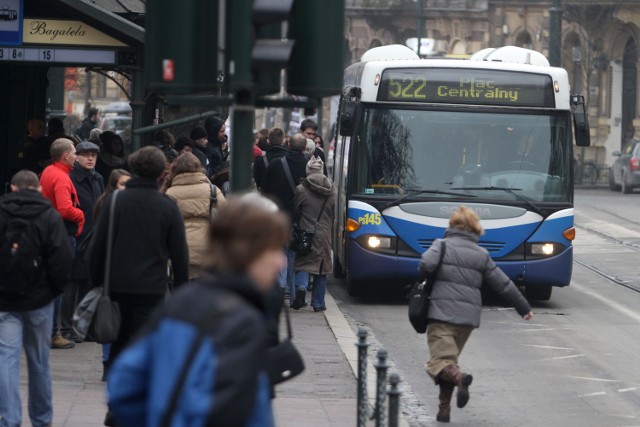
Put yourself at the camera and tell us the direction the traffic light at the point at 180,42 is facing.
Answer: facing away from the viewer

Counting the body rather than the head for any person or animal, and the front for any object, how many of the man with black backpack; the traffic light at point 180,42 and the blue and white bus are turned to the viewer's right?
0

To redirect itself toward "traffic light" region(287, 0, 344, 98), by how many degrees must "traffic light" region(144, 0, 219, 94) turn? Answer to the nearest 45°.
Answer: approximately 90° to its right

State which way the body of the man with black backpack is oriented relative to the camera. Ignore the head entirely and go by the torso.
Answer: away from the camera

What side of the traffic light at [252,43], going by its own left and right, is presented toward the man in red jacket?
left

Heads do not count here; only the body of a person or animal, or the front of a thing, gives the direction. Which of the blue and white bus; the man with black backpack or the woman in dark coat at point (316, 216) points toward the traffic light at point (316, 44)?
the blue and white bus

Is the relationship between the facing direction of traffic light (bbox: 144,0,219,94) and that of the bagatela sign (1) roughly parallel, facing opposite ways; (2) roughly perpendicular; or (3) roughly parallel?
roughly parallel, facing opposite ways

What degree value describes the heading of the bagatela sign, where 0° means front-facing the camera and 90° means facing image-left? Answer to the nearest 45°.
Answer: approximately 0°

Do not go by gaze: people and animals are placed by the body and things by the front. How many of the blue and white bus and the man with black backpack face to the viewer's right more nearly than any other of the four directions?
0

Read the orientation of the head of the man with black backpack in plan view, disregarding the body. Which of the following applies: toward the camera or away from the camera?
away from the camera

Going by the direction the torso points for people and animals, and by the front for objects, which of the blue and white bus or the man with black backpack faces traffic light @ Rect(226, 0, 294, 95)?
the blue and white bus
